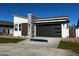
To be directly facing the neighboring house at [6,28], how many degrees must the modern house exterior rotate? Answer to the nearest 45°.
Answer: approximately 135° to its right

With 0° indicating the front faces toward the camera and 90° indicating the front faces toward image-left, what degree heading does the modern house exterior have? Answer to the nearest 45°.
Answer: approximately 0°
